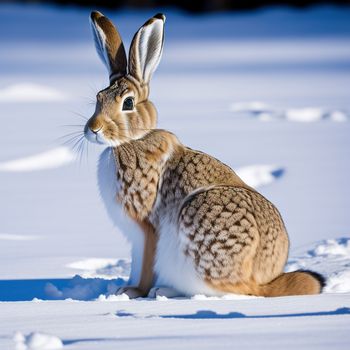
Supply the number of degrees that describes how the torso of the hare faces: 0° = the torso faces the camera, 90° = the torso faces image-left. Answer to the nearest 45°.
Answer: approximately 90°
